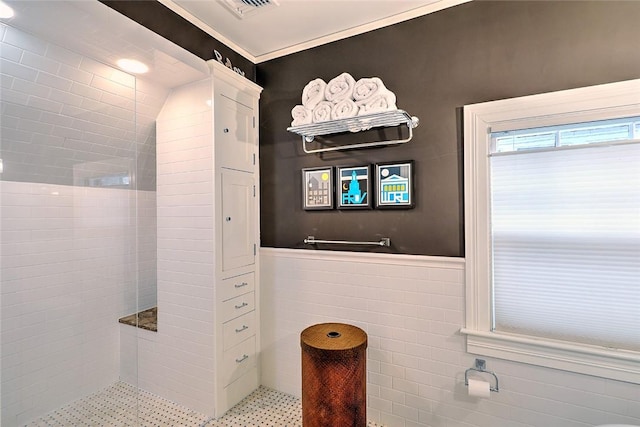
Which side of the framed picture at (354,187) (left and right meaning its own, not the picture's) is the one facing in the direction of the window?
left

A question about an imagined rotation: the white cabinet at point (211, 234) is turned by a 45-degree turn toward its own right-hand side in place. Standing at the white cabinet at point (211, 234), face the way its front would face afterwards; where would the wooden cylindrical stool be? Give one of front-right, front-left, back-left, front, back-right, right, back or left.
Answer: front-left

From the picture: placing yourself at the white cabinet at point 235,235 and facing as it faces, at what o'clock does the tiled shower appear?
The tiled shower is roughly at 4 o'clock from the white cabinet.

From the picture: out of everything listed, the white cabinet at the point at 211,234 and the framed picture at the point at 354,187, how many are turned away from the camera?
0

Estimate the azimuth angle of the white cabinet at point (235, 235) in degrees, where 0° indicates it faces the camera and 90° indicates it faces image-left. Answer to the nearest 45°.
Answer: approximately 315°

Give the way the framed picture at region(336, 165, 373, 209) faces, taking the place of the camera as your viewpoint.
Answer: facing the viewer

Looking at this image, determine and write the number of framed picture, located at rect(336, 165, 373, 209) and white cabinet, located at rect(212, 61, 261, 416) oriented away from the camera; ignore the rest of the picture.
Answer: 0
